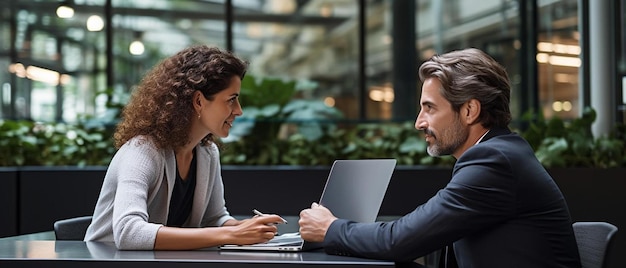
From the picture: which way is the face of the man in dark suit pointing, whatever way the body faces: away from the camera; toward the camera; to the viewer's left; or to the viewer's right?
to the viewer's left

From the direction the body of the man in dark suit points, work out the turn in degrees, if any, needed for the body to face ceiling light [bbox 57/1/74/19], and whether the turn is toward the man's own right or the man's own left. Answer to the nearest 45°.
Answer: approximately 45° to the man's own right

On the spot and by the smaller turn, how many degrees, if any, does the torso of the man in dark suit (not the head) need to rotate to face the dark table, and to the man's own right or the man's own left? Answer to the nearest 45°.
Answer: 0° — they already face it

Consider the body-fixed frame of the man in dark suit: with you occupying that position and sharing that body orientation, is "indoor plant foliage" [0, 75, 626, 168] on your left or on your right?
on your right

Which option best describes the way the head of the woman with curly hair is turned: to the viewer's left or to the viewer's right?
to the viewer's right

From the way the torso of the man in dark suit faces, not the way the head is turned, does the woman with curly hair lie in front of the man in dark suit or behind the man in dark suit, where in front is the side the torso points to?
in front

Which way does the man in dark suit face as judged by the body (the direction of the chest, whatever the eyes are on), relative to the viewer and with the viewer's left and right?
facing to the left of the viewer

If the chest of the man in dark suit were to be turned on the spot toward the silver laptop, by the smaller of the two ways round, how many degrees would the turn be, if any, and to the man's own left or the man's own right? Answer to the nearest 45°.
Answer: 0° — they already face it
